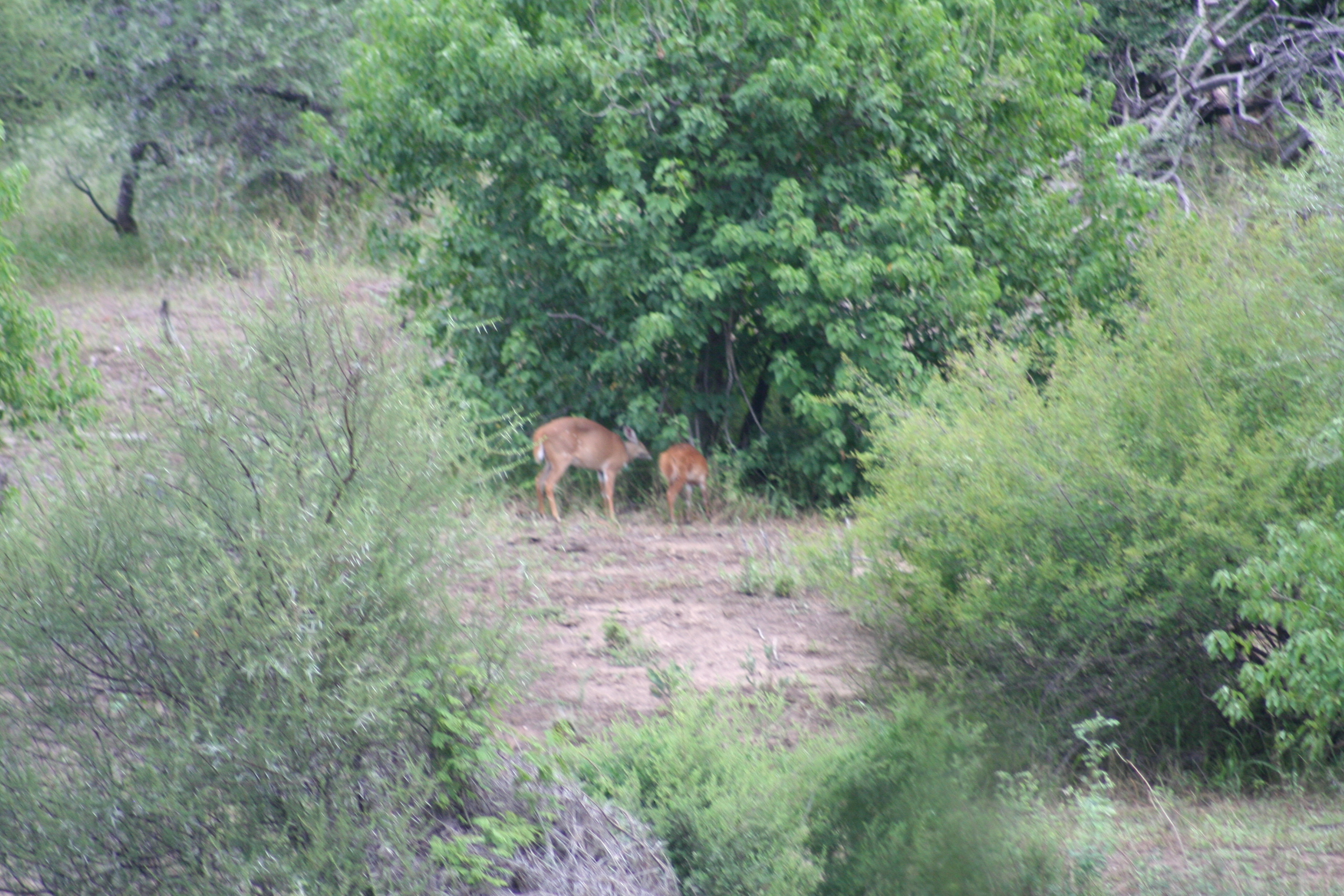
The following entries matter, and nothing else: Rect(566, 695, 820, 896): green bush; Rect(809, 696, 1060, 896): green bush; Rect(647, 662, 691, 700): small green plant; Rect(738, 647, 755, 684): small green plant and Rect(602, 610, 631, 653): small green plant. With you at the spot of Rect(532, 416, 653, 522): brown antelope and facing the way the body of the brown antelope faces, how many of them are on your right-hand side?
5

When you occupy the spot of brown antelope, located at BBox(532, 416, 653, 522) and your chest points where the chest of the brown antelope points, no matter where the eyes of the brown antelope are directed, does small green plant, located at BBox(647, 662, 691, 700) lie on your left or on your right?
on your right

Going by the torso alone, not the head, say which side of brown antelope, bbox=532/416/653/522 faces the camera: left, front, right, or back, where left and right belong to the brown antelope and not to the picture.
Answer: right

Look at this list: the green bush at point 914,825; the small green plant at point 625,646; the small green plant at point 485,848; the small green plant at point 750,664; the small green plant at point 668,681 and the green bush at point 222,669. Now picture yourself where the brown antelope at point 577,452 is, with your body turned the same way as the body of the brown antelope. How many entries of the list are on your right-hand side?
6

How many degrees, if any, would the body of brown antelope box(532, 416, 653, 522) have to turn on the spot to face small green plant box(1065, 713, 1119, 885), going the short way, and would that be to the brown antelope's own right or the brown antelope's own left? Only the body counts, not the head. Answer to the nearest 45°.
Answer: approximately 90° to the brown antelope's own right

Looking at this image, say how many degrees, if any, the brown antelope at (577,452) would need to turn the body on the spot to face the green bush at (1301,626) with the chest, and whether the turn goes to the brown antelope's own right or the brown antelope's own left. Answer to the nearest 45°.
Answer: approximately 45° to the brown antelope's own right

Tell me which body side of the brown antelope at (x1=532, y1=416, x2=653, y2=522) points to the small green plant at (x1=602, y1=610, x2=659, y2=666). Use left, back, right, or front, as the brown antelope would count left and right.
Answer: right

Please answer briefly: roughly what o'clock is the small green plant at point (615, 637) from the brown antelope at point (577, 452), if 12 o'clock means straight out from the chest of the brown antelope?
The small green plant is roughly at 3 o'clock from the brown antelope.

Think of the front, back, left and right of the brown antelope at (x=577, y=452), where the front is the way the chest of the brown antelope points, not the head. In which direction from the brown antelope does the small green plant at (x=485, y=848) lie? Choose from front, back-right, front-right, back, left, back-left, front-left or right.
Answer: right

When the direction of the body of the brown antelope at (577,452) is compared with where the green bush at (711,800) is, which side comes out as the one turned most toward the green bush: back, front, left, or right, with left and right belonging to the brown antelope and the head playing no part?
right

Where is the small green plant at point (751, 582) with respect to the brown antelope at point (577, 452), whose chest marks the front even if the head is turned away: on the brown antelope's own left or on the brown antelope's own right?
on the brown antelope's own right

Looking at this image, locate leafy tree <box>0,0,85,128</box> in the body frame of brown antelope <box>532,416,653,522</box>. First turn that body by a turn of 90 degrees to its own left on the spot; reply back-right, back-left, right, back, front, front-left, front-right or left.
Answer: front-left

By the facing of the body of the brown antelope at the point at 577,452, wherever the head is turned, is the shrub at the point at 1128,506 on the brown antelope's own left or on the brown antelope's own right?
on the brown antelope's own right
